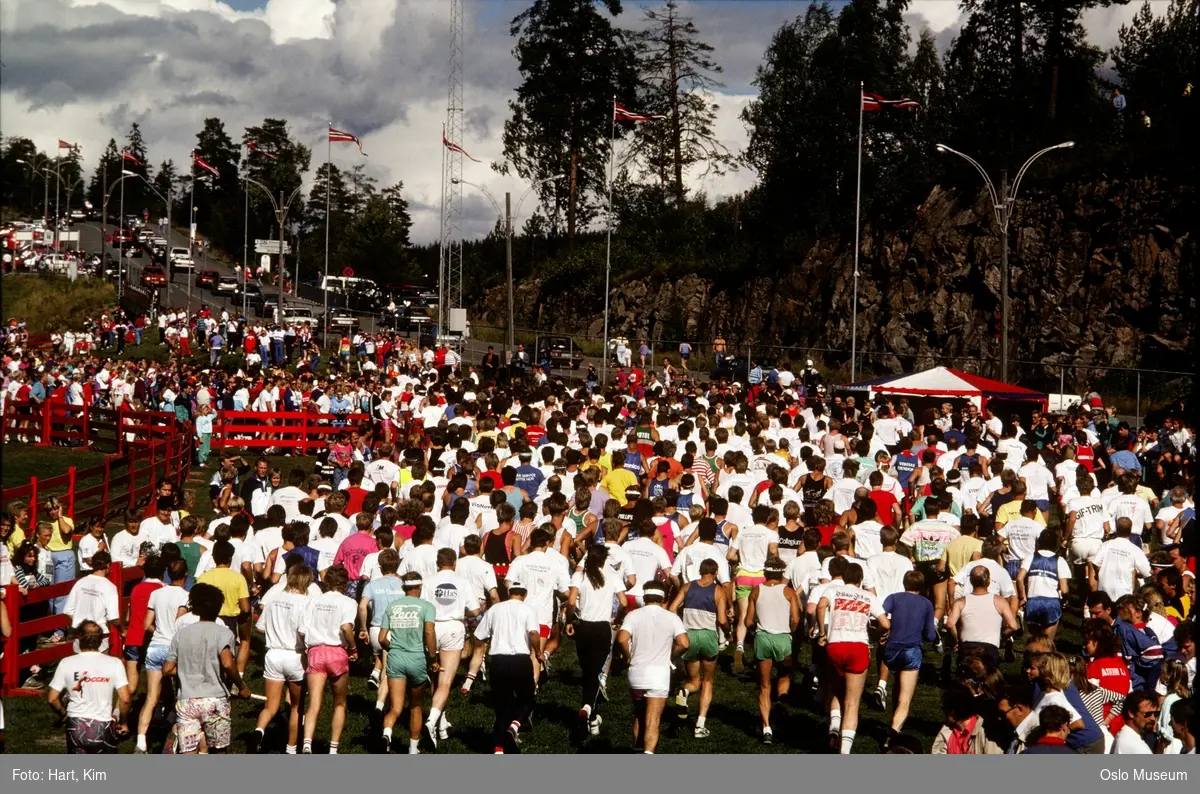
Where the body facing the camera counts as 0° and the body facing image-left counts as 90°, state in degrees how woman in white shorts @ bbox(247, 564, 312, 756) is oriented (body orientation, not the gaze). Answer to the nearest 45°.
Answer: approximately 180°

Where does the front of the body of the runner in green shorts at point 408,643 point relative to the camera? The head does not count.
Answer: away from the camera

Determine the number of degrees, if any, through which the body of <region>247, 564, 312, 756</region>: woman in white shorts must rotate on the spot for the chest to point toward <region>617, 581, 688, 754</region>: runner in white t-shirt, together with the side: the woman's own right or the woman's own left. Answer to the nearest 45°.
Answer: approximately 90° to the woman's own right

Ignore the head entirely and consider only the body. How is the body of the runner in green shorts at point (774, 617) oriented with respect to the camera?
away from the camera

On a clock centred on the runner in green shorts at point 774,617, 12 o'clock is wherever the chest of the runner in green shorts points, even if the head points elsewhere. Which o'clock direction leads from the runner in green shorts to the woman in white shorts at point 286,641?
The woman in white shorts is roughly at 8 o'clock from the runner in green shorts.

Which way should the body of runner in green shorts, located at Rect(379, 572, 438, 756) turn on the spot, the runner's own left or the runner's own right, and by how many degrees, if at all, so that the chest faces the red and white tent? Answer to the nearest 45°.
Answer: approximately 45° to the runner's own right

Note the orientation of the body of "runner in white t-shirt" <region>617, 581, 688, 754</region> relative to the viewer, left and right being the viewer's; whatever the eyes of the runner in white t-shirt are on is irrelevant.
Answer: facing away from the viewer

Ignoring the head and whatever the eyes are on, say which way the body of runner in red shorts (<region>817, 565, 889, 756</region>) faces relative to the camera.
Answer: away from the camera

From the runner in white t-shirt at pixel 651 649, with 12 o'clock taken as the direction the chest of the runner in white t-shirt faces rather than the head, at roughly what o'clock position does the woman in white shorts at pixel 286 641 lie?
The woman in white shorts is roughly at 9 o'clock from the runner in white t-shirt.
